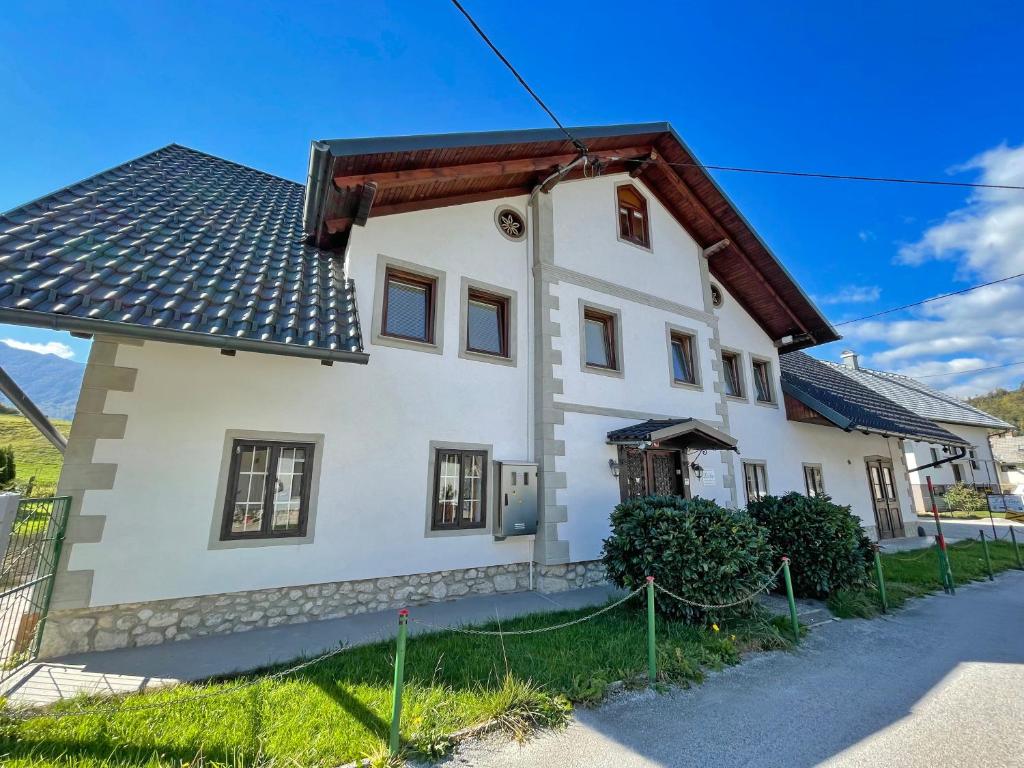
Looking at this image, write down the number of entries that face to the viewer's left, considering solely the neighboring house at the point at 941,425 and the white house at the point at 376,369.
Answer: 0

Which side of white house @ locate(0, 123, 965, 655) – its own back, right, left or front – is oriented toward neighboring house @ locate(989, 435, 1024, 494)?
left

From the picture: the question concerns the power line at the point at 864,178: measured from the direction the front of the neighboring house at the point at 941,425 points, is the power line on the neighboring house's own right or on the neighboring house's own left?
on the neighboring house's own right

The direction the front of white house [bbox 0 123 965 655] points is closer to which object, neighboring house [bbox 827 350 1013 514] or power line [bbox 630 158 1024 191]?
the power line

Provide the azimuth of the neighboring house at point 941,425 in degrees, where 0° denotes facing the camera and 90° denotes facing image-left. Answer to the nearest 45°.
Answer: approximately 315°

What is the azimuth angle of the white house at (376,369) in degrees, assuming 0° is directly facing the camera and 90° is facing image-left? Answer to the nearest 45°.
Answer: approximately 315°

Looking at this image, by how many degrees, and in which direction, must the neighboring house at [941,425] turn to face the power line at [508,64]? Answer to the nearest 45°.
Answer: approximately 45° to its right

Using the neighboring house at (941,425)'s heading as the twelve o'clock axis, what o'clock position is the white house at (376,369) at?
The white house is roughly at 2 o'clock from the neighboring house.
